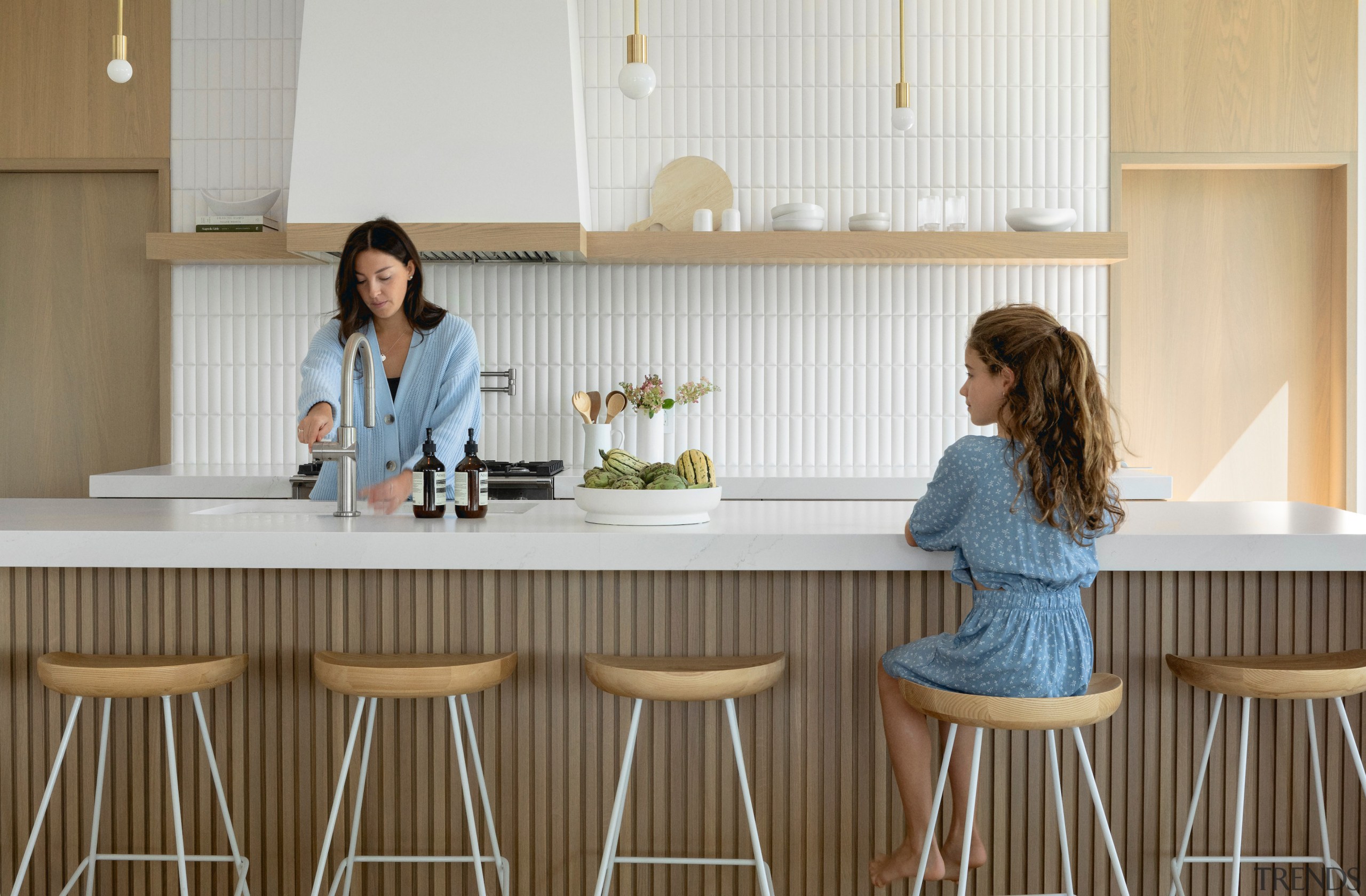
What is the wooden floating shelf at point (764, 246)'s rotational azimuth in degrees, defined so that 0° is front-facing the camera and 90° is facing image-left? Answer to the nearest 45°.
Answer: approximately 0°

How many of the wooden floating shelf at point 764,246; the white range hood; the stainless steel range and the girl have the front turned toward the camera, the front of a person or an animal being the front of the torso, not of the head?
3

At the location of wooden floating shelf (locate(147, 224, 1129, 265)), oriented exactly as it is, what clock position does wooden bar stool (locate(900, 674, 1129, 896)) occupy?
The wooden bar stool is roughly at 12 o'clock from the wooden floating shelf.

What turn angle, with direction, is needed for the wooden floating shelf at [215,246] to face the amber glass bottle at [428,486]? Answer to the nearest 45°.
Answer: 0° — it already faces it

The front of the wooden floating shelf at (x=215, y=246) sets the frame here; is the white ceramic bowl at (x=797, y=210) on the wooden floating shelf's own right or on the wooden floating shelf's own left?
on the wooden floating shelf's own left

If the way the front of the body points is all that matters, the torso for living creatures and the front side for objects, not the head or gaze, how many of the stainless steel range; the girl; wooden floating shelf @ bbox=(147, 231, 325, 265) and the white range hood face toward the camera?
3

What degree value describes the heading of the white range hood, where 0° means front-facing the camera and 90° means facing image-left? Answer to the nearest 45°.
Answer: approximately 0°

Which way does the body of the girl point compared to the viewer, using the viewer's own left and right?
facing away from the viewer and to the left of the viewer

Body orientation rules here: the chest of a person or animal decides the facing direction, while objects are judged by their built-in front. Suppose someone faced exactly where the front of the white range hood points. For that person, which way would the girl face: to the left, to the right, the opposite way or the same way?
the opposite way

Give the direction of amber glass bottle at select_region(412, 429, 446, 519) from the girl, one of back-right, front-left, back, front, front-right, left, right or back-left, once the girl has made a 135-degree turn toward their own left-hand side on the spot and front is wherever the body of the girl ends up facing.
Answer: right

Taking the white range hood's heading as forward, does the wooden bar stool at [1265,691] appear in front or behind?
in front

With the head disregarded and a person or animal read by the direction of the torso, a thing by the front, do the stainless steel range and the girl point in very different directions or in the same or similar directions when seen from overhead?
very different directions

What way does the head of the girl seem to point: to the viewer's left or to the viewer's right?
to the viewer's left

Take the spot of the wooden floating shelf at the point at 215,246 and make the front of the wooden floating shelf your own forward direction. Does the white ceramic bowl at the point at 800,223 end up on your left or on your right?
on your left
